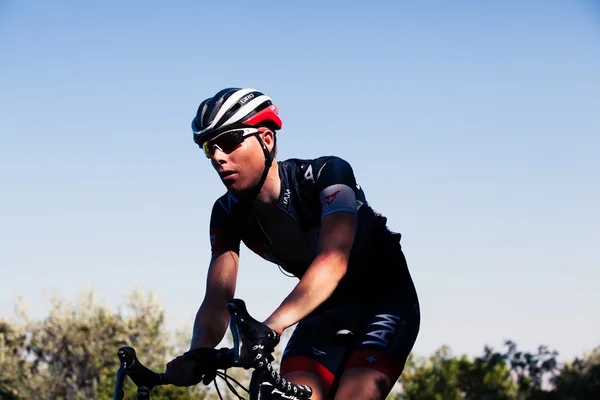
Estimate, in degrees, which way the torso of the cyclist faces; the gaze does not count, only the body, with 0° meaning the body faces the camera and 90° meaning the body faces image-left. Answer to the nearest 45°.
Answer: approximately 45°

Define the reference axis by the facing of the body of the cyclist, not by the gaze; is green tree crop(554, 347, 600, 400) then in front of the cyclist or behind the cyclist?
behind

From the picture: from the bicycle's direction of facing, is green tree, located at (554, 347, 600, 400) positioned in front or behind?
behind

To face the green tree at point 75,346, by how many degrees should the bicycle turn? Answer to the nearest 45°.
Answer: approximately 135° to its right

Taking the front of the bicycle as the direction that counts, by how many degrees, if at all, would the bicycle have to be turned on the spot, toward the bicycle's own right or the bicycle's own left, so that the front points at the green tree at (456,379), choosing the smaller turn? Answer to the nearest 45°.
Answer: approximately 135° to the bicycle's own right

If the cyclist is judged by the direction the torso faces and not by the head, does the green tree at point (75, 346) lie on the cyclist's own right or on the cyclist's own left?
on the cyclist's own right
